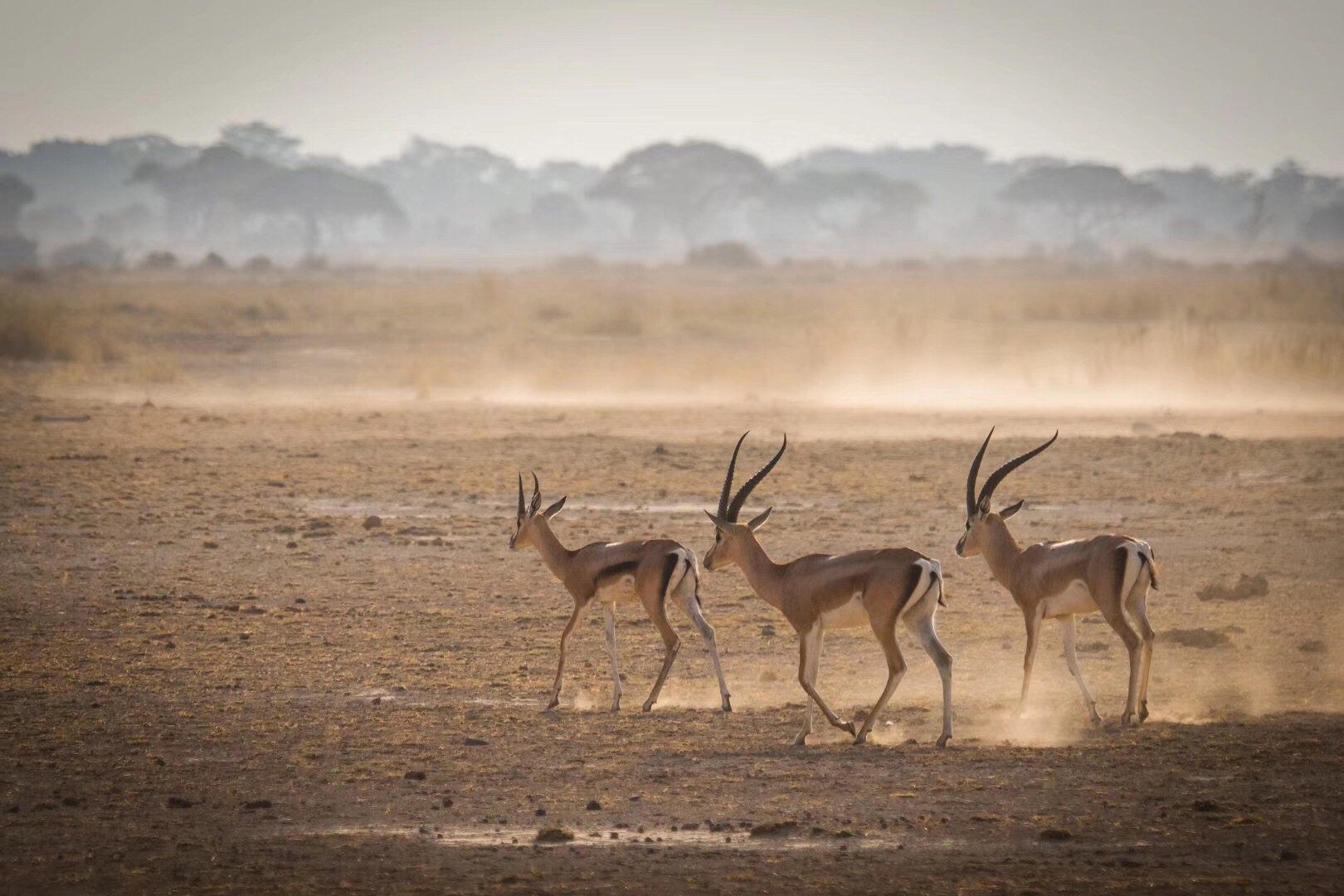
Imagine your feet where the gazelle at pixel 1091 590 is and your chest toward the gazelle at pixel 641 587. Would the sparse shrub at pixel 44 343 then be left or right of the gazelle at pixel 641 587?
right

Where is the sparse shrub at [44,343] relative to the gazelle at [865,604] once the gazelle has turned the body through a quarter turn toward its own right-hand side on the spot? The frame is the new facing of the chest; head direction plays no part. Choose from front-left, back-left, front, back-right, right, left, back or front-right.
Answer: front-left

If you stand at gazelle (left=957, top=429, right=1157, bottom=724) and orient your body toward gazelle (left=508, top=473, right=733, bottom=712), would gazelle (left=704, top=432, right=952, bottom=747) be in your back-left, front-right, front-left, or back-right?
front-left

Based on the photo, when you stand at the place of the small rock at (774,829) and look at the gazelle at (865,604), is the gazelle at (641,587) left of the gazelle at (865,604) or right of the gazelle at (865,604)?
left

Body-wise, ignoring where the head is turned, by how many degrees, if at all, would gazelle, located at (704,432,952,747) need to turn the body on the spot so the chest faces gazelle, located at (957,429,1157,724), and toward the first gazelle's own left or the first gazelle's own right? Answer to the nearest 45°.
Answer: approximately 135° to the first gazelle's own right

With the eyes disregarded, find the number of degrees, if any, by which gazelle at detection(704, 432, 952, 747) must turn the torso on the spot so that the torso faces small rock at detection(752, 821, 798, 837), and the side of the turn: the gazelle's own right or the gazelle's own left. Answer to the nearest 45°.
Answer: approximately 90° to the gazelle's own left

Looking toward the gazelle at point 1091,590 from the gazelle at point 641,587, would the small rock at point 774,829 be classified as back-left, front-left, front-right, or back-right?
front-right

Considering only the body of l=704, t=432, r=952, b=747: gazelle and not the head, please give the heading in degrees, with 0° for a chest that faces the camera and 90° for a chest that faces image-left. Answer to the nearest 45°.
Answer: approximately 90°

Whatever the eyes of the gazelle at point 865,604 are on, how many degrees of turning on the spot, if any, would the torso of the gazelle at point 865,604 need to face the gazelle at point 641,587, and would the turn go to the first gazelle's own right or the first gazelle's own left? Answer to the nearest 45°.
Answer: approximately 45° to the first gazelle's own right
